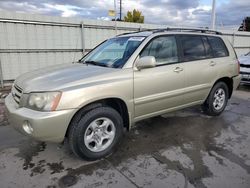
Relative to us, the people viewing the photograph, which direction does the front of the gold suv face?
facing the viewer and to the left of the viewer

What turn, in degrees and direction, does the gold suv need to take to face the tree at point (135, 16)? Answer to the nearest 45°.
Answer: approximately 135° to its right
